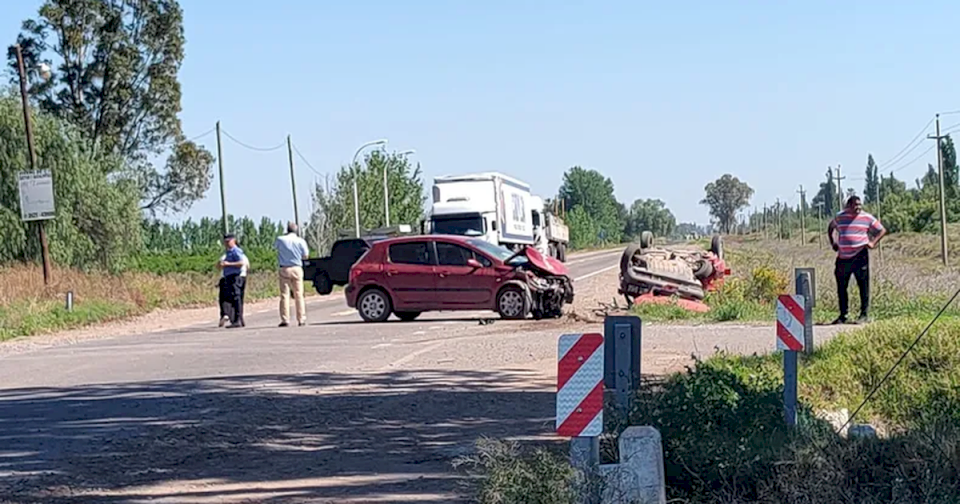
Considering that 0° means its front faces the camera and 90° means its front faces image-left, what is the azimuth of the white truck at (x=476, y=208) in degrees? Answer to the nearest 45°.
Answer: approximately 45°

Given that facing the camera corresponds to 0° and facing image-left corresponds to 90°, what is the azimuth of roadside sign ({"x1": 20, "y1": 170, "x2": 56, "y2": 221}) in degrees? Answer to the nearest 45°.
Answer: approximately 0°

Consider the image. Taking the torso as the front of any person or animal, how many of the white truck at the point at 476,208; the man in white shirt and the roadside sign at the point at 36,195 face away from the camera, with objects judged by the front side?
1

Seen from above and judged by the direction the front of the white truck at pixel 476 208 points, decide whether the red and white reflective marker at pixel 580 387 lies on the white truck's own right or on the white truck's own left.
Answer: on the white truck's own left

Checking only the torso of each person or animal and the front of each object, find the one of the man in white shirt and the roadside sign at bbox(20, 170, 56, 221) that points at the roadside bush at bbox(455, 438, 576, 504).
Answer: the roadside sign

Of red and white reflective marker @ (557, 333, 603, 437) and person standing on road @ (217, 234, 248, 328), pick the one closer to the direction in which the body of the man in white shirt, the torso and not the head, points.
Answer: the person standing on road

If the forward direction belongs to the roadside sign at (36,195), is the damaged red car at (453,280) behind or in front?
in front

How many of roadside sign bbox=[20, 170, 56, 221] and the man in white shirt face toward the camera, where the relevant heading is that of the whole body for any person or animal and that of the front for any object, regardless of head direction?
1

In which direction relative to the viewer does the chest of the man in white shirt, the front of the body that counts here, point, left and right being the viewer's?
facing away from the viewer

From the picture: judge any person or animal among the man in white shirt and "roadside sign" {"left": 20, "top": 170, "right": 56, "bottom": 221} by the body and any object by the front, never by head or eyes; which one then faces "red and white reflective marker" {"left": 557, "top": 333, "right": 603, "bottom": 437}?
the roadside sign

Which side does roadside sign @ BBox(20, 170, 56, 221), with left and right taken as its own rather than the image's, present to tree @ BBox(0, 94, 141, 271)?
back

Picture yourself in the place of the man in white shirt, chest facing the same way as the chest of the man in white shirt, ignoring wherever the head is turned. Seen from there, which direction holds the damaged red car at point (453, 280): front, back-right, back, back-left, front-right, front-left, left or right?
right

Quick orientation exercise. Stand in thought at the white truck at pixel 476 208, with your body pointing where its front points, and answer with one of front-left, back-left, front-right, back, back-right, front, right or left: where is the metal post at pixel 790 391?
front-left

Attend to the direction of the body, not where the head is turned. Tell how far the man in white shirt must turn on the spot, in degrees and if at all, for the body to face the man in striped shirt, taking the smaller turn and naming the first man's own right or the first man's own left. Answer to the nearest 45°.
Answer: approximately 135° to the first man's own right
